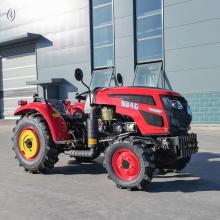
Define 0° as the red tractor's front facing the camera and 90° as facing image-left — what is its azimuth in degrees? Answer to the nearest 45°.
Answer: approximately 315°
